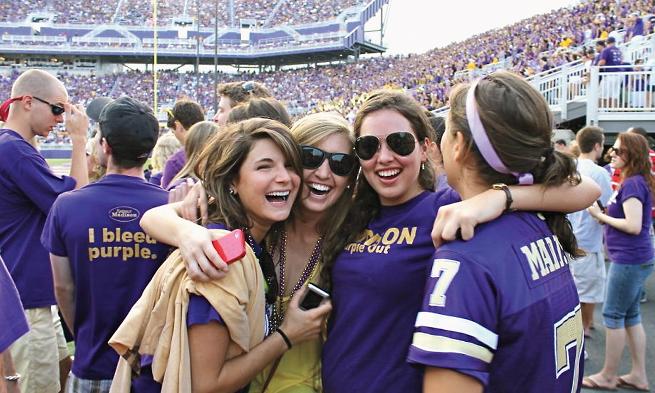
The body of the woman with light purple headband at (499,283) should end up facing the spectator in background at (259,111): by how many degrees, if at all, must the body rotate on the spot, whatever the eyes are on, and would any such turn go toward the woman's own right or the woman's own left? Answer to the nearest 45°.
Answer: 0° — they already face them

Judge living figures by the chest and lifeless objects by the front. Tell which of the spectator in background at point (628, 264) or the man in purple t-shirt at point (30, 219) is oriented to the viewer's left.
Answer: the spectator in background

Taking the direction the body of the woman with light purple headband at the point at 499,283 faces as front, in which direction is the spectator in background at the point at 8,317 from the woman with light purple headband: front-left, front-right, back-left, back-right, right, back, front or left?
front-left

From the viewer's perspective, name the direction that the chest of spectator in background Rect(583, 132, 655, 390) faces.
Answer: to the viewer's left

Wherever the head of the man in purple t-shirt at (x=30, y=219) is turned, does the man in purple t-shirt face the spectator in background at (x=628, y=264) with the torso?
yes

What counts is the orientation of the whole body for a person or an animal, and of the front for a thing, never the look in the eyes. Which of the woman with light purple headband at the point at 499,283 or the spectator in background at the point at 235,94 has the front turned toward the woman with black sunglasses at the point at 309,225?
the woman with light purple headband

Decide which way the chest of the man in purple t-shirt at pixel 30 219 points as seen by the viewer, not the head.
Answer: to the viewer's right

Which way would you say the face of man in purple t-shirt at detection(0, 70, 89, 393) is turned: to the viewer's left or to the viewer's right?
to the viewer's right

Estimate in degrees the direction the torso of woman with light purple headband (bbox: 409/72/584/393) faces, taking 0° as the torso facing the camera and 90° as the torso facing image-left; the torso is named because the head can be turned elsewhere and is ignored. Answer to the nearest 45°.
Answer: approximately 135°
